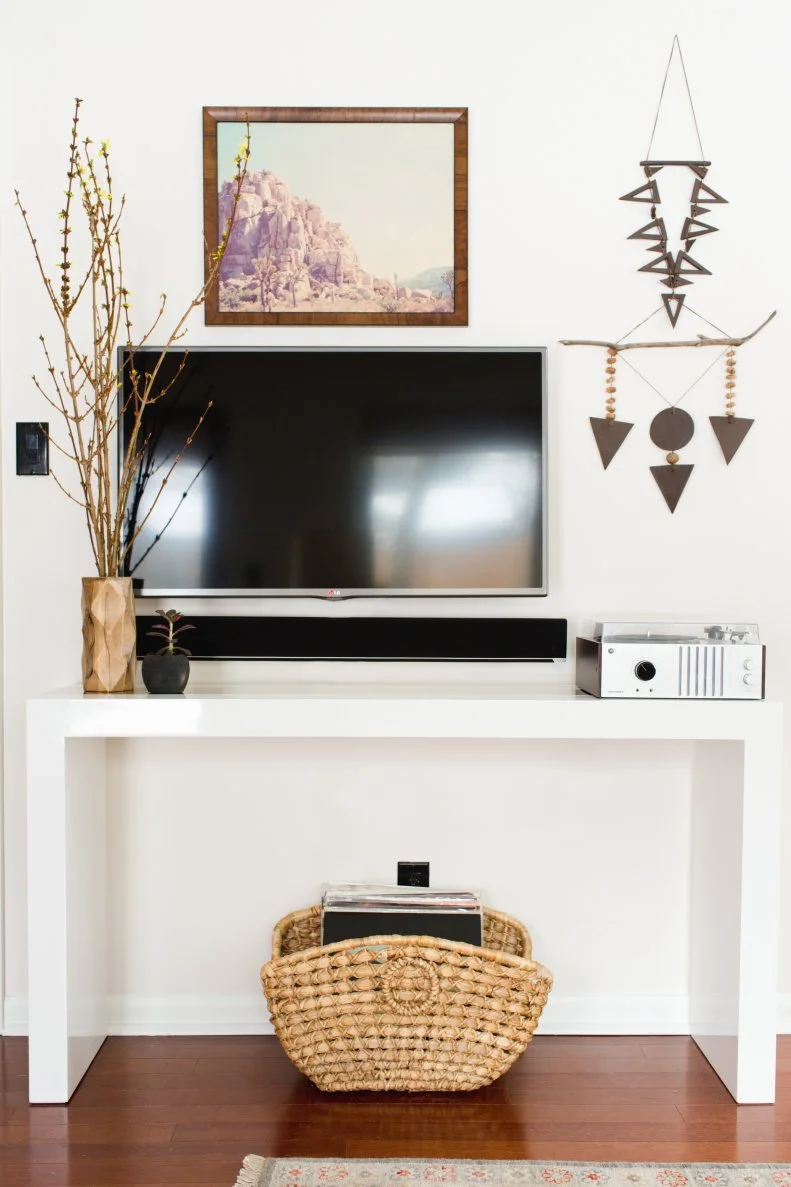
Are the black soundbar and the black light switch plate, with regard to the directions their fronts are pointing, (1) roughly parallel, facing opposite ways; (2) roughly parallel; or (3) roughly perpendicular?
roughly parallel

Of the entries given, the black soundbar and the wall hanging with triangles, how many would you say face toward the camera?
2

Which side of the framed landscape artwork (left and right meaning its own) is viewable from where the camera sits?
front

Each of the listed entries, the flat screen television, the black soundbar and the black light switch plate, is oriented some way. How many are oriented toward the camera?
3

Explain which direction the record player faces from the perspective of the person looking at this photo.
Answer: facing the viewer

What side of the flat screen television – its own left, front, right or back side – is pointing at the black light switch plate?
right

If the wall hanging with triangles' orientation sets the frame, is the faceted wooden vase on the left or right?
on its right

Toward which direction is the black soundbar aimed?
toward the camera
